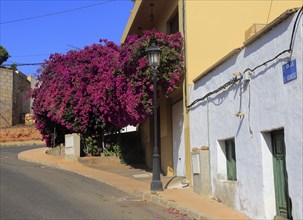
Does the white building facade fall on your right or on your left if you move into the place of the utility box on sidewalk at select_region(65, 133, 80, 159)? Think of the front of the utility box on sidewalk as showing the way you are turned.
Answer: on your left

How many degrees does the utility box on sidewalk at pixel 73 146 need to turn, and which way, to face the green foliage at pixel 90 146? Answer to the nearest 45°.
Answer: approximately 135° to its left

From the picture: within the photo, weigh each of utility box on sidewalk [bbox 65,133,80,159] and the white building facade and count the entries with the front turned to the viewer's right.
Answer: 0

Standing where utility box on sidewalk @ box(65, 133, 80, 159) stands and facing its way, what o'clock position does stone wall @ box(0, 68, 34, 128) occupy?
The stone wall is roughly at 4 o'clock from the utility box on sidewalk.

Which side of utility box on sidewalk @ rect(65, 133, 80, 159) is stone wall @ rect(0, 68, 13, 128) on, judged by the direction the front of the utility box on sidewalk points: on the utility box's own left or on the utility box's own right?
on the utility box's own right

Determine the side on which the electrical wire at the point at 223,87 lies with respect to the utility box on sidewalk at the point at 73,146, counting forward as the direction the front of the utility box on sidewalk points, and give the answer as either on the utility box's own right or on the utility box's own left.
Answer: on the utility box's own left

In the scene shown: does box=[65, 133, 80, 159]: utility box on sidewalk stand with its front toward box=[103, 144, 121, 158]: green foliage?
no

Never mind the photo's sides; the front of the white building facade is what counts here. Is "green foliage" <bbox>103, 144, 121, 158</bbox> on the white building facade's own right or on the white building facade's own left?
on the white building facade's own right

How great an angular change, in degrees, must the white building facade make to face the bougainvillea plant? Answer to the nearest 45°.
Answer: approximately 90° to its right

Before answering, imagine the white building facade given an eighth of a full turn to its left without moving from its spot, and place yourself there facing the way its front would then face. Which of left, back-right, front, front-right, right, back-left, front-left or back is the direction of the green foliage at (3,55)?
back-right

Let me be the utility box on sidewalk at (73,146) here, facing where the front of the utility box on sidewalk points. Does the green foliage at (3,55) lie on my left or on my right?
on my right

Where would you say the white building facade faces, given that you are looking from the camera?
facing the viewer and to the left of the viewer
